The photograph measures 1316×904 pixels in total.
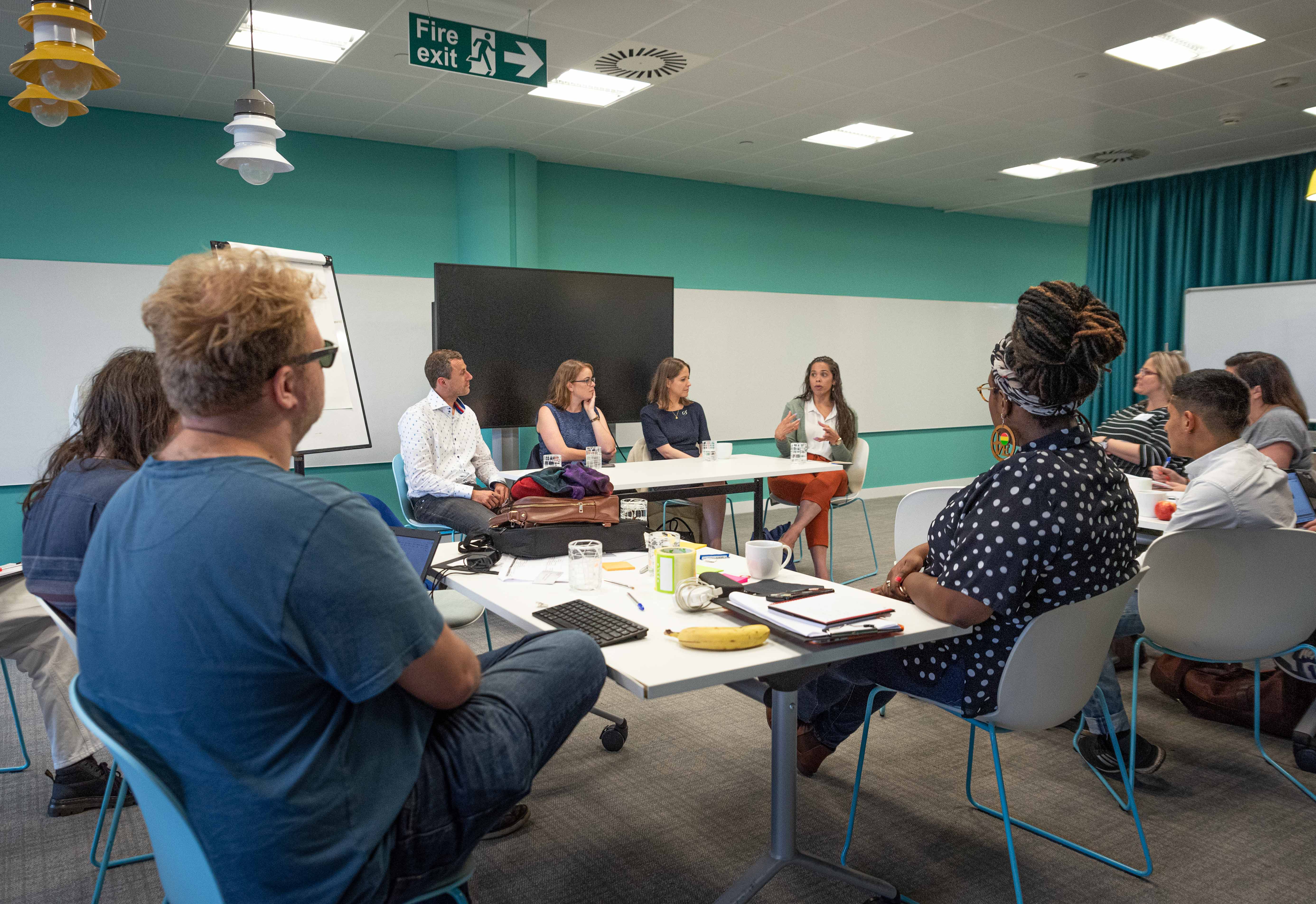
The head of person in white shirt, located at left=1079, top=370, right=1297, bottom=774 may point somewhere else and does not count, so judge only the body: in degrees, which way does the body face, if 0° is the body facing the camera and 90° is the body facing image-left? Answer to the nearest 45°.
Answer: approximately 135°

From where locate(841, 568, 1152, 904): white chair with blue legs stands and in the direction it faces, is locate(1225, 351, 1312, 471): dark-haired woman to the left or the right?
on its right

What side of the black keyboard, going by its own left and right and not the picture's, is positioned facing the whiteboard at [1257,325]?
back

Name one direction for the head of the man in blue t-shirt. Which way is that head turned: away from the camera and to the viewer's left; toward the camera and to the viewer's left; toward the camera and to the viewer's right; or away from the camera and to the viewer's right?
away from the camera and to the viewer's right

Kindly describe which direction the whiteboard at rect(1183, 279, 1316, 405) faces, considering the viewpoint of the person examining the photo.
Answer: facing the viewer and to the left of the viewer

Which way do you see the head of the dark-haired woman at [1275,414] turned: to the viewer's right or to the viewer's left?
to the viewer's left

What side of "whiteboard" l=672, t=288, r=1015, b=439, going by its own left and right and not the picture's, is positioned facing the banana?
front

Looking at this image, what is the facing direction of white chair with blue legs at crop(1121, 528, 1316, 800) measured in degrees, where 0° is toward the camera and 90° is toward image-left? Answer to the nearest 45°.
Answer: approximately 180°

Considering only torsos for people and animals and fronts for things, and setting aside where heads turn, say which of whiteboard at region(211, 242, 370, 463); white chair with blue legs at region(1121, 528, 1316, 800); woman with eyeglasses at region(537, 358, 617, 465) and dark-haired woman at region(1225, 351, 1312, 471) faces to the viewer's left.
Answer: the dark-haired woman

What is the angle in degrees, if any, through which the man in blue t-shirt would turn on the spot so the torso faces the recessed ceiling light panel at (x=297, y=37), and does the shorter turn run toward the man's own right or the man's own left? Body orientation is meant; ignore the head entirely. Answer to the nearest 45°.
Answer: approximately 45° to the man's own left

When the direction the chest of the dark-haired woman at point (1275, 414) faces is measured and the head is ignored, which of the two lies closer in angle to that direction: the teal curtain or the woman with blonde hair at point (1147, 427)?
the woman with blonde hair

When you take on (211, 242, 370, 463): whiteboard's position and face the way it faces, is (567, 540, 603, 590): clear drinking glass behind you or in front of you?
in front

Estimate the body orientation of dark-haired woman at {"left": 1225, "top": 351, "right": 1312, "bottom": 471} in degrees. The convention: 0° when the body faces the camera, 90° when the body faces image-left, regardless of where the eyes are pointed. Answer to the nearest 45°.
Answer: approximately 90°

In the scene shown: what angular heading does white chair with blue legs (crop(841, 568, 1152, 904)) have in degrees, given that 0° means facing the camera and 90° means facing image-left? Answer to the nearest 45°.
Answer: approximately 135°

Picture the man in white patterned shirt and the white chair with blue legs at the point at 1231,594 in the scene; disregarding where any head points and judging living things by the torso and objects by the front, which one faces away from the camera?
the white chair with blue legs

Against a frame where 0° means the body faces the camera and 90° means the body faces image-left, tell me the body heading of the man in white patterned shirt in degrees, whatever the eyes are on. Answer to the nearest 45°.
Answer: approximately 315°

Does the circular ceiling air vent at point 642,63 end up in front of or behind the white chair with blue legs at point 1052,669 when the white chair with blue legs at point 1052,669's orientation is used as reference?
in front

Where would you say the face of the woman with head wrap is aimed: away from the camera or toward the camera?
away from the camera

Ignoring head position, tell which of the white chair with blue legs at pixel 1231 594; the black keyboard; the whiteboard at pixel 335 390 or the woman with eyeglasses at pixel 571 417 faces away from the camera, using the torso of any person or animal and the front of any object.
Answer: the white chair with blue legs
